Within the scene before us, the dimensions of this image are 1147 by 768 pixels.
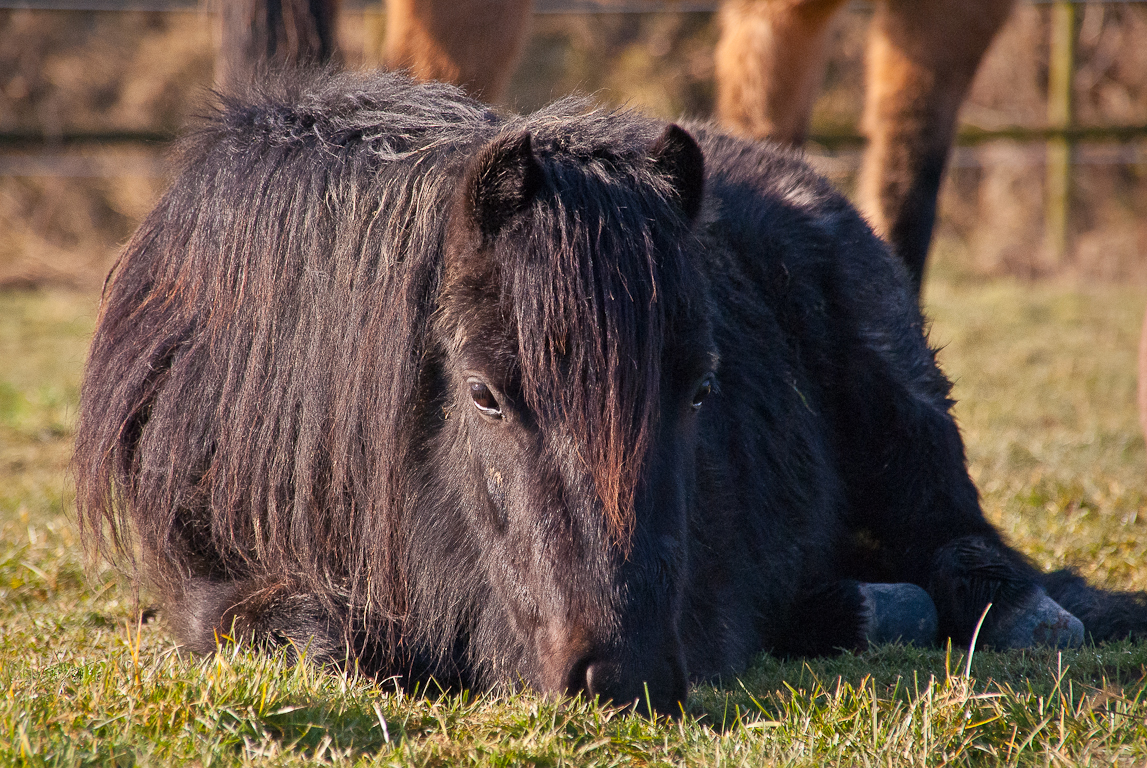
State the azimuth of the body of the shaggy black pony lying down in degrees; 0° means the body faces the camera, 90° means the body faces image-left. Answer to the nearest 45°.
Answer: approximately 45°

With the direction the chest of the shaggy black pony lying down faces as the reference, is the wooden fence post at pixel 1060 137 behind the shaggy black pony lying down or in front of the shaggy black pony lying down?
behind
